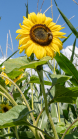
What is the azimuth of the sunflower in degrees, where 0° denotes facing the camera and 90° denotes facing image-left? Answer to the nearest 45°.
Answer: approximately 0°
